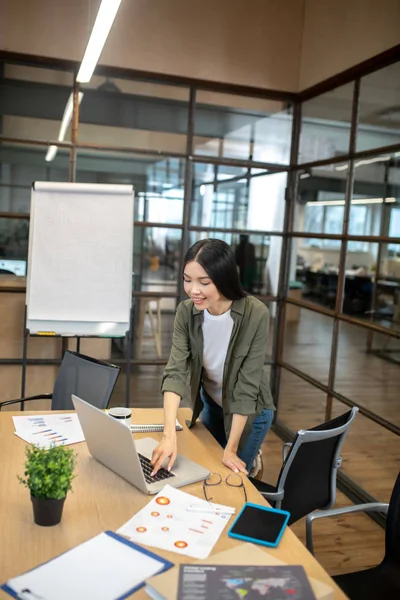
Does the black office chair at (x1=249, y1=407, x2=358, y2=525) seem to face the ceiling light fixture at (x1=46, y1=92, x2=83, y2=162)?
yes

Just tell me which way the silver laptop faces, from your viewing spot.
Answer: facing away from the viewer and to the right of the viewer

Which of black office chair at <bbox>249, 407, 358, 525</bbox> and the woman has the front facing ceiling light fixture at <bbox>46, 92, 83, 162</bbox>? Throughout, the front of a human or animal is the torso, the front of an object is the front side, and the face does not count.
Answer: the black office chair

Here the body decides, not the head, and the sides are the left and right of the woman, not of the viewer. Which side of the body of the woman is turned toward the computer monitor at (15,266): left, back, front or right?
right

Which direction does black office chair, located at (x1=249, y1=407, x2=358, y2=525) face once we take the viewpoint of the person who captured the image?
facing away from the viewer and to the left of the viewer

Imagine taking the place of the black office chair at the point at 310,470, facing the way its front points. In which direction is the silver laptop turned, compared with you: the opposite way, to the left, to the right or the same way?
to the right

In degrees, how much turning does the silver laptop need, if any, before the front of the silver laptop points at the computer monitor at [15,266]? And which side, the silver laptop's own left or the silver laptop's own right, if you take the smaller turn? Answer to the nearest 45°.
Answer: approximately 45° to the silver laptop's own left
